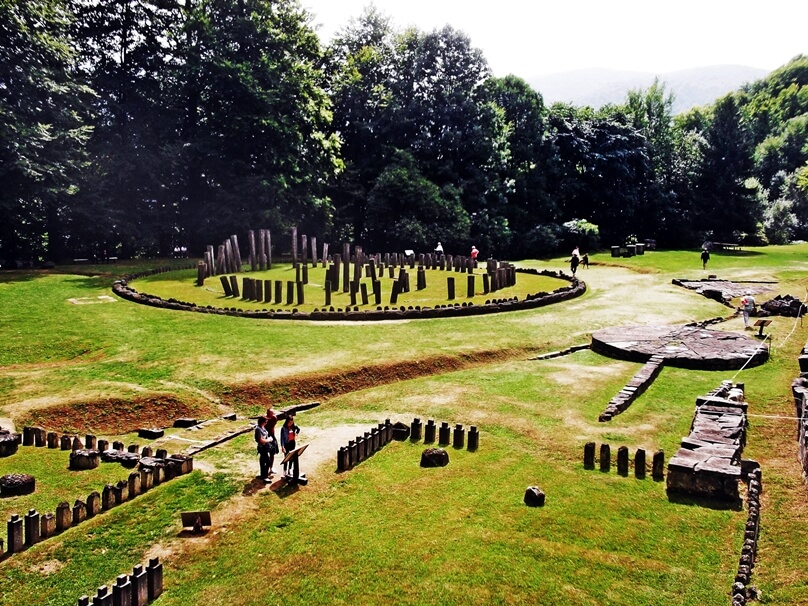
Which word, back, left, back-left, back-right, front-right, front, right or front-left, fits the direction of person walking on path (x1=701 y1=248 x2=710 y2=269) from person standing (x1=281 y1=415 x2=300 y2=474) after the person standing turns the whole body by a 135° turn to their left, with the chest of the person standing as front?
front-right

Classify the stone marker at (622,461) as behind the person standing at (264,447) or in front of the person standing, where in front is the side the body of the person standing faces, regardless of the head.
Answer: in front

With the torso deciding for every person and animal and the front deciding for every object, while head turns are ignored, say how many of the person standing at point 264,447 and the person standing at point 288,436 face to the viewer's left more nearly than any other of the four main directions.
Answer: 0

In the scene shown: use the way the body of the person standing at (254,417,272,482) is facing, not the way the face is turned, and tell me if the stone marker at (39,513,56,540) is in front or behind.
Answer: behind

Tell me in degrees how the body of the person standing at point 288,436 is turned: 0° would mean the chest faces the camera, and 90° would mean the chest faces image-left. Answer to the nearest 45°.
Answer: approximately 315°

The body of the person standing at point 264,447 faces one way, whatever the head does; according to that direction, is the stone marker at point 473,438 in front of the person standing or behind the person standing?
in front

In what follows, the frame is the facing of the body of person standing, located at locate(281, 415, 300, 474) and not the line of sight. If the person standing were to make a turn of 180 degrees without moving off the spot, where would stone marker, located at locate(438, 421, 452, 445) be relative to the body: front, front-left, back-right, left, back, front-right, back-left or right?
back-right

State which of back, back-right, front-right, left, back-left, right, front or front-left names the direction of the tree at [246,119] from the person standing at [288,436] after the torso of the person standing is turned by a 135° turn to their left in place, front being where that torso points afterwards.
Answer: front

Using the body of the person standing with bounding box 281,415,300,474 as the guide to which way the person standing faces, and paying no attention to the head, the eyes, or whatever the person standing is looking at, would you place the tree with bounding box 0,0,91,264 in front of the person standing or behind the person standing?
behind
